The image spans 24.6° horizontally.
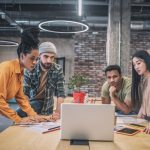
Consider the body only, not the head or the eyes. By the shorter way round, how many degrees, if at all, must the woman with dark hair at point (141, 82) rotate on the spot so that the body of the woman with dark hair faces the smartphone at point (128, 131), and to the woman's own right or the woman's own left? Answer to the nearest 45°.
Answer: approximately 45° to the woman's own left

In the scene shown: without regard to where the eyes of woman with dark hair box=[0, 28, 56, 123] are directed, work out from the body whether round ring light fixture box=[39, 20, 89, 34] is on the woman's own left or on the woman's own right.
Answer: on the woman's own left

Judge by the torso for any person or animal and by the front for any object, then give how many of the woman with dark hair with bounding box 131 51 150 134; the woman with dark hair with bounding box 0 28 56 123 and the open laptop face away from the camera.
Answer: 1

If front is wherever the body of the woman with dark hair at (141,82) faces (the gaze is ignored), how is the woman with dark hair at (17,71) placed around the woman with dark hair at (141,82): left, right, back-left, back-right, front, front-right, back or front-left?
front

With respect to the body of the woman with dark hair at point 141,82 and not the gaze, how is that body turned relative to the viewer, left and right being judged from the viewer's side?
facing the viewer and to the left of the viewer

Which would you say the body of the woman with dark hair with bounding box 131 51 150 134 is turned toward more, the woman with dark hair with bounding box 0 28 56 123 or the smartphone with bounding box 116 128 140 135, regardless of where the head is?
the woman with dark hair

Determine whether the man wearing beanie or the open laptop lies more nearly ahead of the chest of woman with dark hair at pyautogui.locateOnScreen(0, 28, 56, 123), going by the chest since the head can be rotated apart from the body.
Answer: the open laptop

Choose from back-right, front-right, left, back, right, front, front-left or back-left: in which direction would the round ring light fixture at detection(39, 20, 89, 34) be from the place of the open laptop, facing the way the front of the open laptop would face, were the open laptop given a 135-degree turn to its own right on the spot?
back-left

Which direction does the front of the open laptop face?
away from the camera

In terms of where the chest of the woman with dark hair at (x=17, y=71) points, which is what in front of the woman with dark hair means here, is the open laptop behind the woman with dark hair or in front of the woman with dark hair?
in front

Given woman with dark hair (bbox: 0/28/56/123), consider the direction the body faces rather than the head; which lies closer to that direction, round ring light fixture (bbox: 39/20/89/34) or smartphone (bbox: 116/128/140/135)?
the smartphone

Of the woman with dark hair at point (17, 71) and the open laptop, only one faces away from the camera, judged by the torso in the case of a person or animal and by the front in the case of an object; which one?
the open laptop

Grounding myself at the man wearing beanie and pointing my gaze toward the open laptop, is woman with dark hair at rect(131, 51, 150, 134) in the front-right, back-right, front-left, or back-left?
front-left

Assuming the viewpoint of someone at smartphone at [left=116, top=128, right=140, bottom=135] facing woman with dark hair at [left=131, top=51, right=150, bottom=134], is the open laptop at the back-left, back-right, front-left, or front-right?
back-left

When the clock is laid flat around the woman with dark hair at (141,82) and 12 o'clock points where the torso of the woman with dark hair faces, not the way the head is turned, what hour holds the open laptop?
The open laptop is roughly at 11 o'clock from the woman with dark hair.

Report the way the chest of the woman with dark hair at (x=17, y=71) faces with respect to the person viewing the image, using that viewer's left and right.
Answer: facing the viewer and to the right of the viewer
